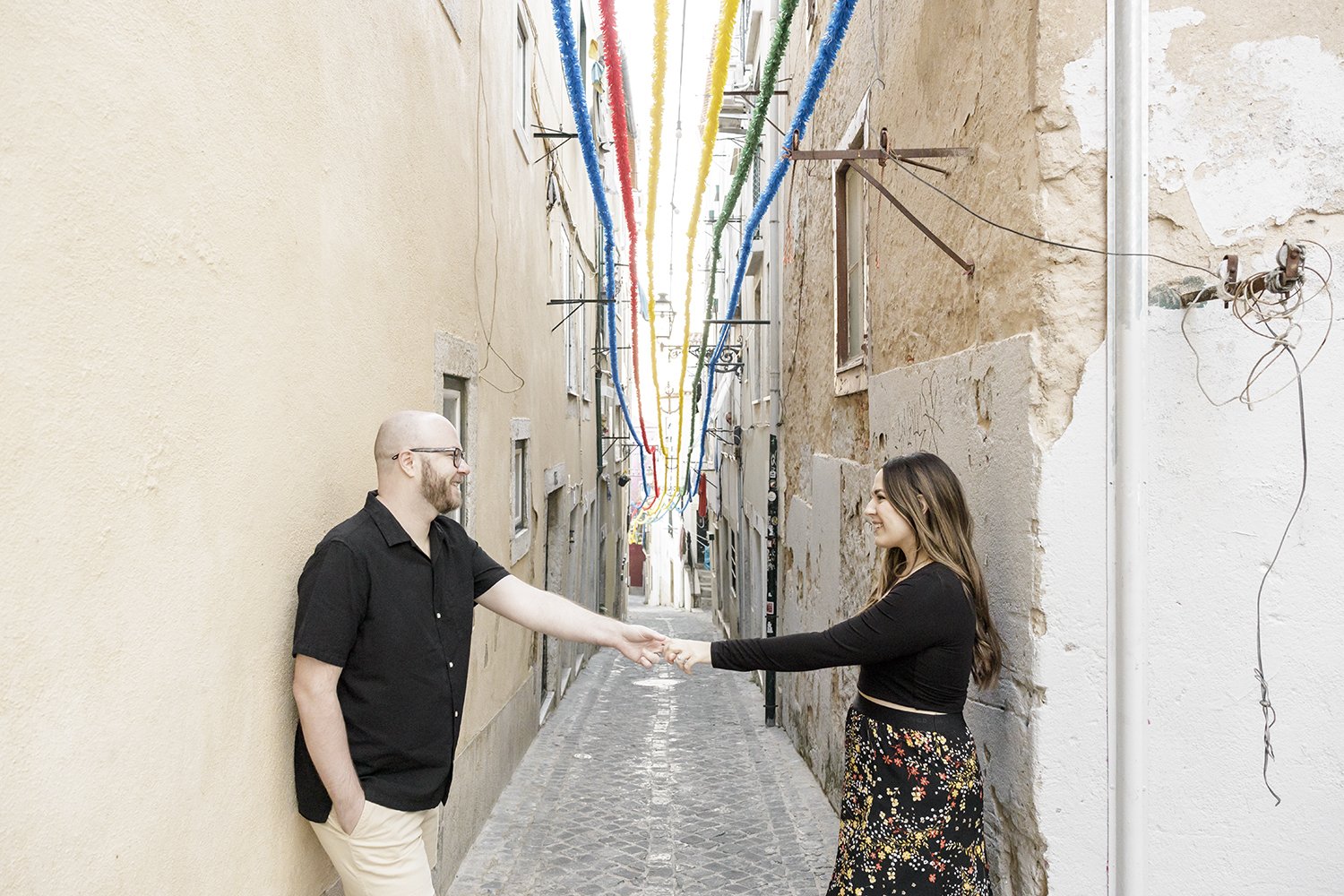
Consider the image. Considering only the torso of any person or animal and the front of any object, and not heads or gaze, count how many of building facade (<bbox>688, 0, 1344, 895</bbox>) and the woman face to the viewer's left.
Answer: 2

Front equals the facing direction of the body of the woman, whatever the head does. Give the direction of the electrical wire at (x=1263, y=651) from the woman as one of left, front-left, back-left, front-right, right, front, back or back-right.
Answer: back

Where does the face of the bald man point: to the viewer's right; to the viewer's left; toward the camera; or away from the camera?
to the viewer's right

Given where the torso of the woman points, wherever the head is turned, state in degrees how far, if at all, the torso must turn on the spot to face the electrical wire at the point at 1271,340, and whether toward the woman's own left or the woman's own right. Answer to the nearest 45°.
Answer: approximately 180°

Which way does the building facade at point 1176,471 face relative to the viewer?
to the viewer's left

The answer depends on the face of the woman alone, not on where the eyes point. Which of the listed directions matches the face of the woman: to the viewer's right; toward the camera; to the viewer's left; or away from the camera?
to the viewer's left

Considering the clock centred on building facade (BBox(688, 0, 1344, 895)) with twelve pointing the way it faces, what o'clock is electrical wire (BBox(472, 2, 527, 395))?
The electrical wire is roughly at 1 o'clock from the building facade.

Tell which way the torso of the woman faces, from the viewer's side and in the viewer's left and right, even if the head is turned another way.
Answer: facing to the left of the viewer
